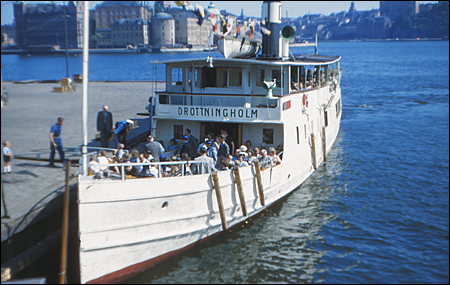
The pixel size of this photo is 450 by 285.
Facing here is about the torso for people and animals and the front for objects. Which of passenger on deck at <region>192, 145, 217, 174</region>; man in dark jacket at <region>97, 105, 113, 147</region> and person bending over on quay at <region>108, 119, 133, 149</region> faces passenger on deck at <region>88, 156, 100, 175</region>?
the man in dark jacket

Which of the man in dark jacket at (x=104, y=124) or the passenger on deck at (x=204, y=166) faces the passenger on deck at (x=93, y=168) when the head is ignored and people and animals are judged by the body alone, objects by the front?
the man in dark jacket

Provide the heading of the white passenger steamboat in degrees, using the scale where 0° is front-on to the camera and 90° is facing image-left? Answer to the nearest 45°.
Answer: approximately 45°
